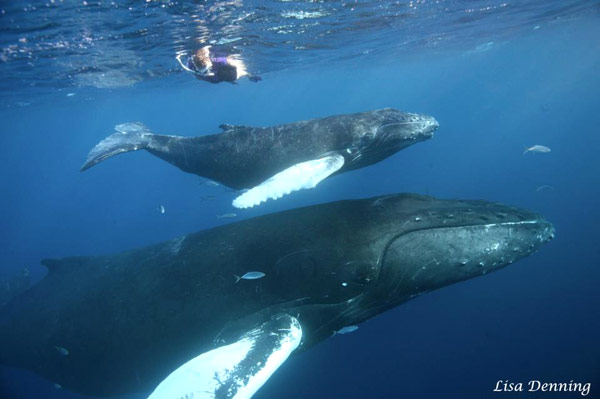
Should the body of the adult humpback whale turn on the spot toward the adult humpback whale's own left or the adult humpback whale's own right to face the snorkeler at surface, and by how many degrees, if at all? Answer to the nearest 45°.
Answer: approximately 90° to the adult humpback whale's own left

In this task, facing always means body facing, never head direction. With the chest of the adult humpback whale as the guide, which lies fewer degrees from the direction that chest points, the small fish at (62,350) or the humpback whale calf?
the humpback whale calf

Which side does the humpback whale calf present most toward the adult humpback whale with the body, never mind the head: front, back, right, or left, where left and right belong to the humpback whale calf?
right

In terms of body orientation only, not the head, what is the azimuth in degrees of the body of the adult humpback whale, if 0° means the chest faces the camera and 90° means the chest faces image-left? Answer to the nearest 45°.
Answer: approximately 270°

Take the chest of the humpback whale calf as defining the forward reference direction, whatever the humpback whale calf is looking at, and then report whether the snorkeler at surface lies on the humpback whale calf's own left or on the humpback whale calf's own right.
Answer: on the humpback whale calf's own left

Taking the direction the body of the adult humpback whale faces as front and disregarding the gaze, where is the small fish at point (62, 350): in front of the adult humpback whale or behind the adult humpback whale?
behind

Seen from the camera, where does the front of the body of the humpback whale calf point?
to the viewer's right

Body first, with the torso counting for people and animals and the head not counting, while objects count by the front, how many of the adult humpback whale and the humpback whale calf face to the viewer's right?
2

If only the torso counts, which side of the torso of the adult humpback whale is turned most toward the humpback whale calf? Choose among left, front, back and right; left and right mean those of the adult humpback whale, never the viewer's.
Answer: left
